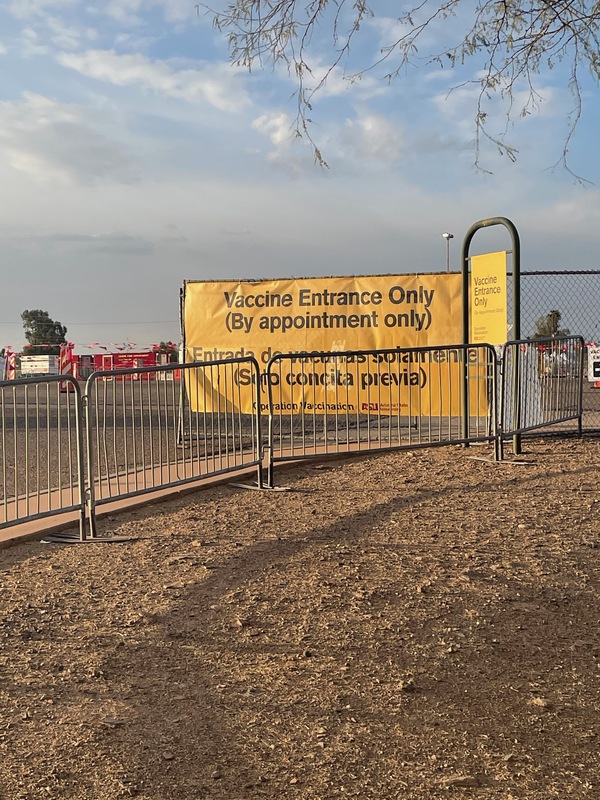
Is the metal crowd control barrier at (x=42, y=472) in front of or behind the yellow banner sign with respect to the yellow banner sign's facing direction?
in front

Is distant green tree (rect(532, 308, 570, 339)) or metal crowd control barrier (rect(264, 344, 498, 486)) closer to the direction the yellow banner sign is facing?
the metal crowd control barrier

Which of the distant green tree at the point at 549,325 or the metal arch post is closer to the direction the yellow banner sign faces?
the metal arch post

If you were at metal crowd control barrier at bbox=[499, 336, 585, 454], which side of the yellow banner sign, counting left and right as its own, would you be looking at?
left

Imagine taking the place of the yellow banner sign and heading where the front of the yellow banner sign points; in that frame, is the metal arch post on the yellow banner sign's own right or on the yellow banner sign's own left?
on the yellow banner sign's own left

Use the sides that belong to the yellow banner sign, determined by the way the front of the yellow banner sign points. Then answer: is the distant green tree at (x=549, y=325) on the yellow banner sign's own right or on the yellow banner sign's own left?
on the yellow banner sign's own left

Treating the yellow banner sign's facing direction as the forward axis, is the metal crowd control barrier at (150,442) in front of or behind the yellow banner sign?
in front

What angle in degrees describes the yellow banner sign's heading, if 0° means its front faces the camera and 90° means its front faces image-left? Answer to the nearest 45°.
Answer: approximately 0°

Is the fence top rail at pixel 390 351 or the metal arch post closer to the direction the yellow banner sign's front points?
the fence top rail
